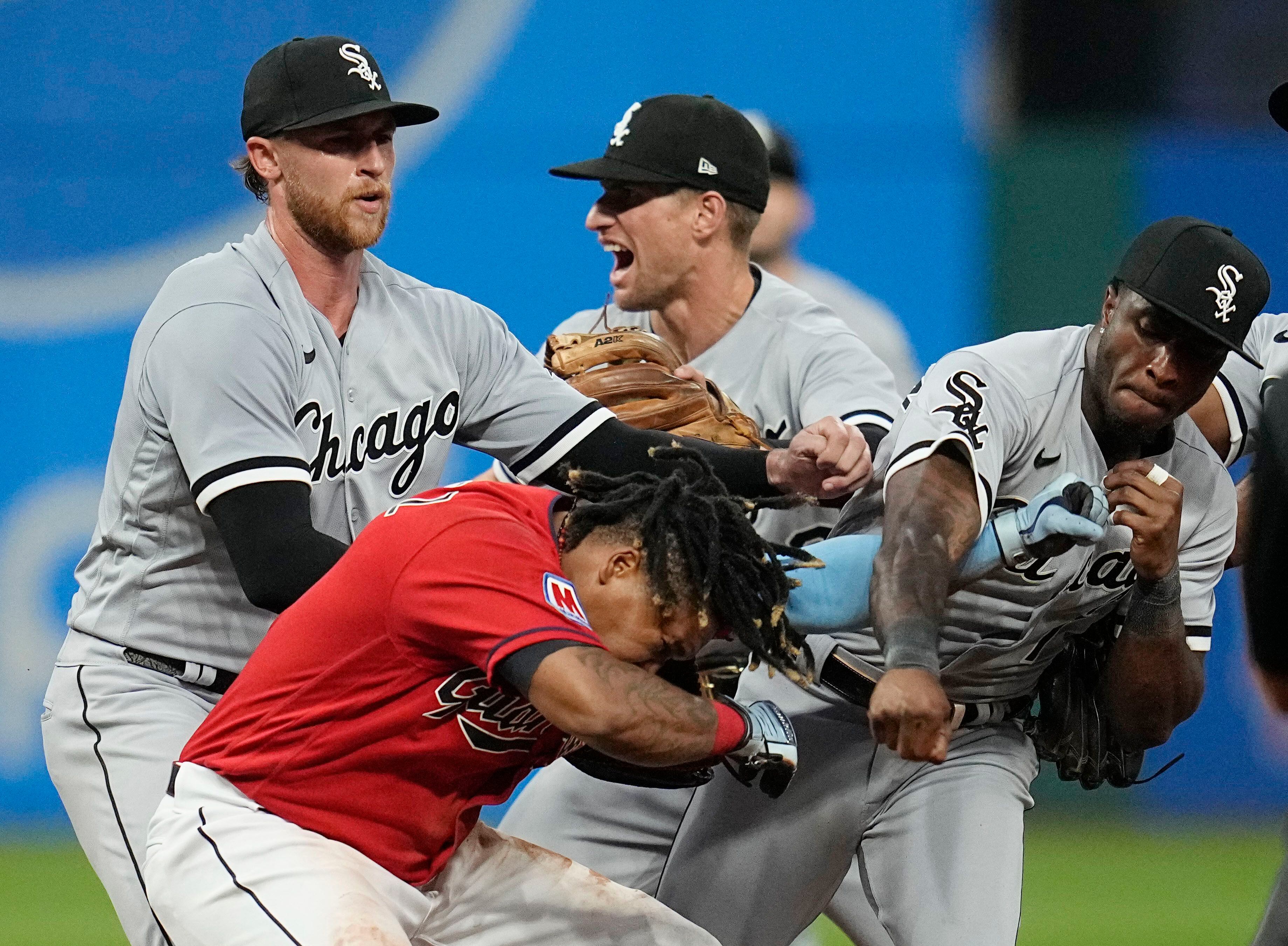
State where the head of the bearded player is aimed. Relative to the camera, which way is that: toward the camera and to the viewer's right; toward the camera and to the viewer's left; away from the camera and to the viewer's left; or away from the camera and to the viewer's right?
toward the camera and to the viewer's right

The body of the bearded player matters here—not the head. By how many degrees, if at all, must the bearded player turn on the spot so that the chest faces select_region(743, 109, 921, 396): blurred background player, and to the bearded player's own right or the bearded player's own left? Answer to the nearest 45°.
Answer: approximately 90° to the bearded player's own left

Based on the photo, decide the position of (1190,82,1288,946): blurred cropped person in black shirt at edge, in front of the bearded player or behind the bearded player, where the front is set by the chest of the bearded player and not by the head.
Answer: in front

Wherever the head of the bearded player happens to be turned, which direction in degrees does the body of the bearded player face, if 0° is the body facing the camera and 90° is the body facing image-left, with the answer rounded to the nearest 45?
approximately 315°
